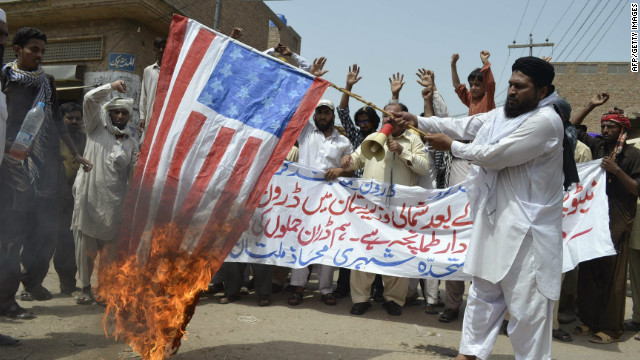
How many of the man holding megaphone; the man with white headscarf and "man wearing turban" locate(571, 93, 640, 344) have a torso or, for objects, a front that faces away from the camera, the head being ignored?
0

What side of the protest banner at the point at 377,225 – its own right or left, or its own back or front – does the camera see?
front

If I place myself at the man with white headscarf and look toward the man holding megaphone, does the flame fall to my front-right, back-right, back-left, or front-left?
front-right

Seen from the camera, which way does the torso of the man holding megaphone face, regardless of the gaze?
toward the camera

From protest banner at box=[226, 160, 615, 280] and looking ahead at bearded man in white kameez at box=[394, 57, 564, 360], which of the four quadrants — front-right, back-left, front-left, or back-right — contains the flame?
front-right

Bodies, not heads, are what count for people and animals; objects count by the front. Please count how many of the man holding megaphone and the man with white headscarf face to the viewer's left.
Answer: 0

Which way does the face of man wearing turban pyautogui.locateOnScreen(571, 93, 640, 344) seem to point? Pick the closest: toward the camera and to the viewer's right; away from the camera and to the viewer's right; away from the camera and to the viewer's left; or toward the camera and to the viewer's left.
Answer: toward the camera and to the viewer's left

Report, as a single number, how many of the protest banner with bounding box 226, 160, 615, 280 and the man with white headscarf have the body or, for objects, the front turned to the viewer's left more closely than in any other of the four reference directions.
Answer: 0

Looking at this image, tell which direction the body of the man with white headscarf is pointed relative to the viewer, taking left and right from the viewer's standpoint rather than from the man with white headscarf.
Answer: facing the viewer and to the right of the viewer

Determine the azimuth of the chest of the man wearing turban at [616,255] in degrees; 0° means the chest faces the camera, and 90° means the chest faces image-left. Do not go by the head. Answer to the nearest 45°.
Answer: approximately 45°

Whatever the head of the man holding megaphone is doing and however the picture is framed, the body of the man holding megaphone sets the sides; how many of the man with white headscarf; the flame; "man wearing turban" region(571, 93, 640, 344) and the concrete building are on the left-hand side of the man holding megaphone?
1

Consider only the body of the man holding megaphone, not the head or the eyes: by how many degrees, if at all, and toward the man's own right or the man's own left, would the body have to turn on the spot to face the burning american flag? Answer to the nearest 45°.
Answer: approximately 45° to the man's own right

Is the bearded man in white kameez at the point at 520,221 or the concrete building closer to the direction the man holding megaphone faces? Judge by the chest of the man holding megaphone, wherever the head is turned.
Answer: the bearded man in white kameez

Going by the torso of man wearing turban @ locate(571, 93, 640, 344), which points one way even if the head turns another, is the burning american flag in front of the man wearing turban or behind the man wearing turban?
in front

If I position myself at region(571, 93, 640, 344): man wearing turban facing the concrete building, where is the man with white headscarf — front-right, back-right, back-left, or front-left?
front-left

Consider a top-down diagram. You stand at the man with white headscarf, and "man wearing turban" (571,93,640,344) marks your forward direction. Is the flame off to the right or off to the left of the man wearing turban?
right

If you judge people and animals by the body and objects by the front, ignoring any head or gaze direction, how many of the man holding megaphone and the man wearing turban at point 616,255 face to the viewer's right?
0
